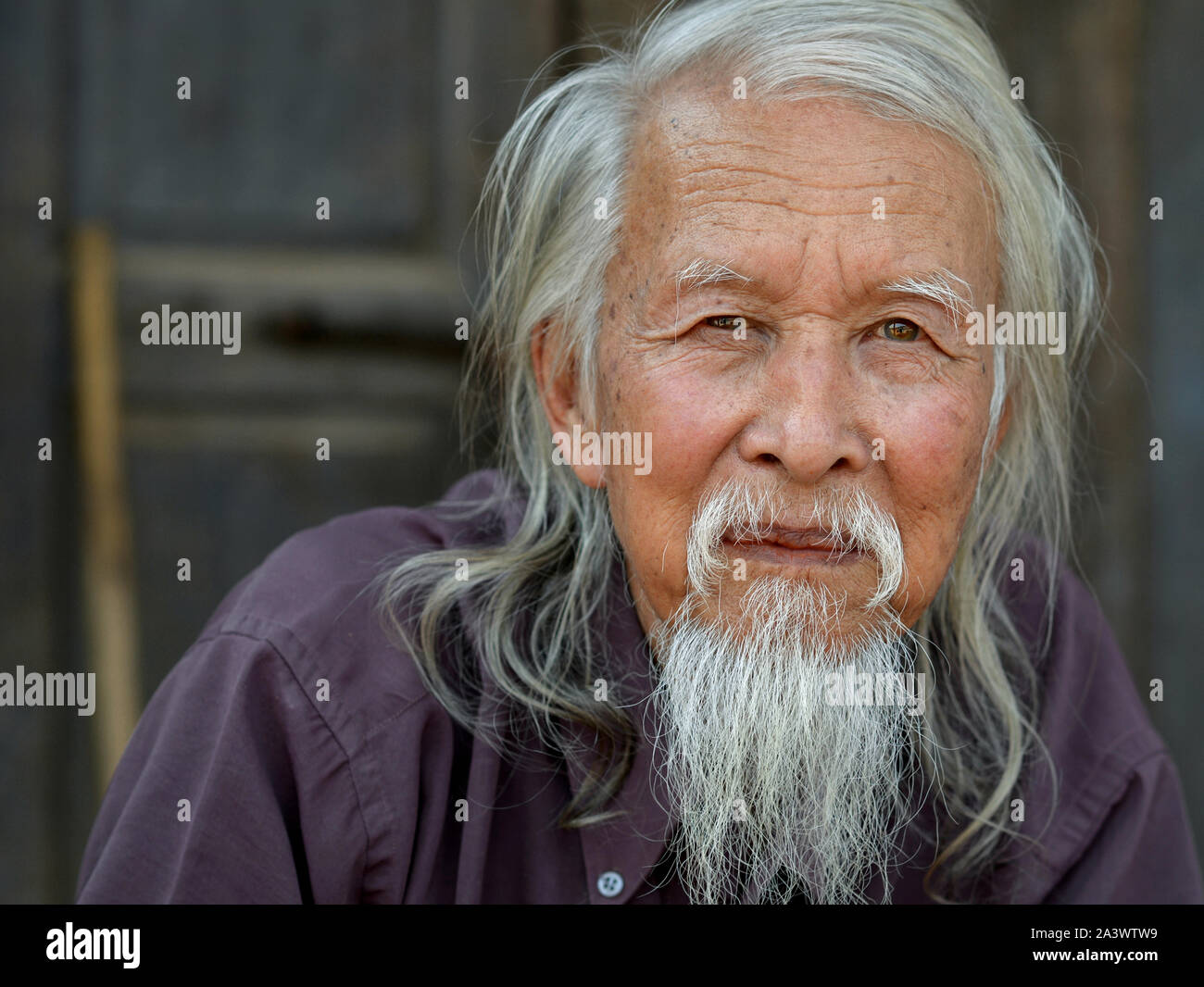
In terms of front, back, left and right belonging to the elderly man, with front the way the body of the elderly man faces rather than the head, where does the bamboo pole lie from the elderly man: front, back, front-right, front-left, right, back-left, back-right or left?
back-right

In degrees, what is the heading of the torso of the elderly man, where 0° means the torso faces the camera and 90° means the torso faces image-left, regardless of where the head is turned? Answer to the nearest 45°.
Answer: approximately 0°
